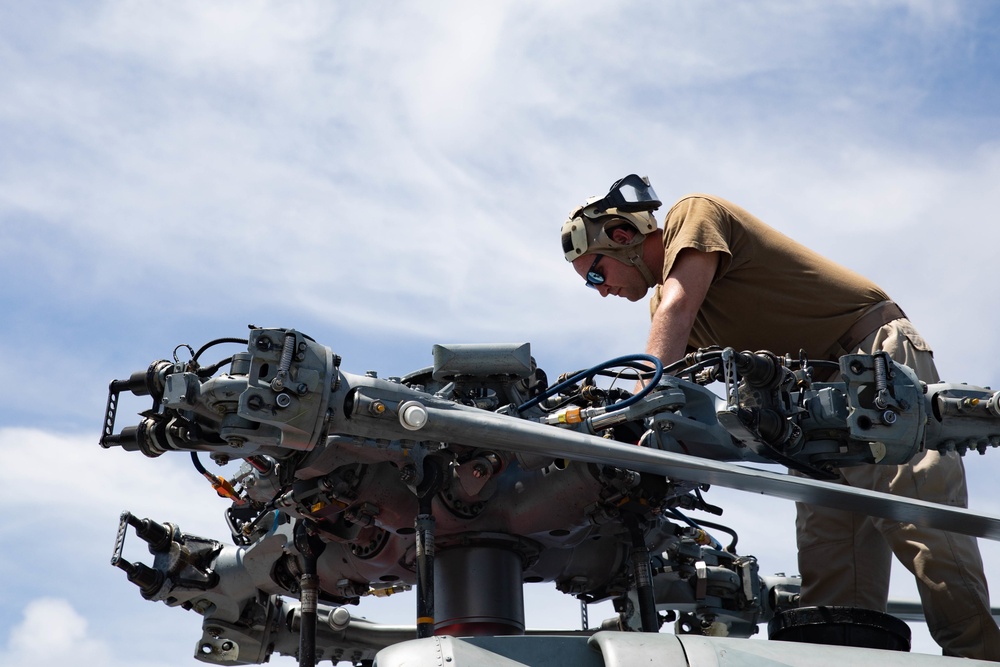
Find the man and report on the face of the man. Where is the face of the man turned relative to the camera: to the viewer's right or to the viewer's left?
to the viewer's left

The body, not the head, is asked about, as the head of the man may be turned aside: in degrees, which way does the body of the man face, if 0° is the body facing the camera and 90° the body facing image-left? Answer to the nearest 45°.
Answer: approximately 90°
